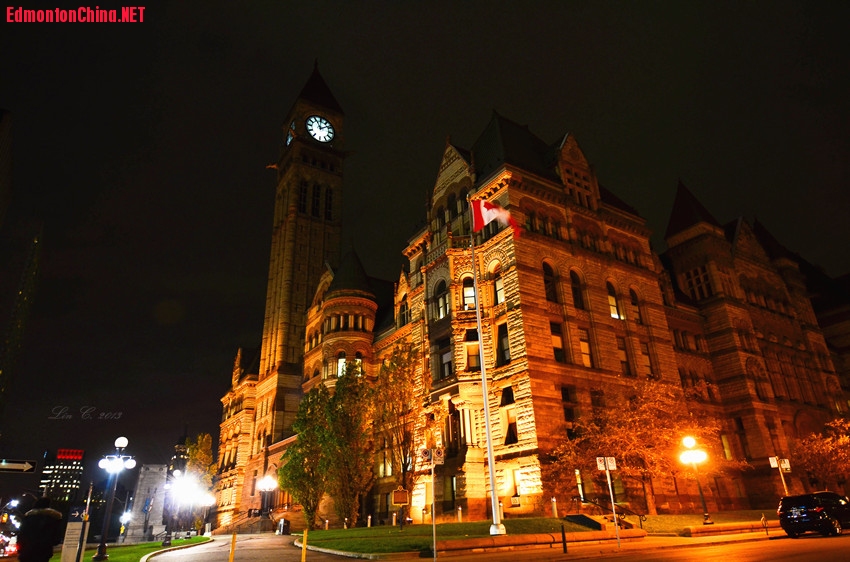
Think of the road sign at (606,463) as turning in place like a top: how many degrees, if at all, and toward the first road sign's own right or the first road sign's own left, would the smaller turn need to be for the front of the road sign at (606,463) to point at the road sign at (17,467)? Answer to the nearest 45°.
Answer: approximately 45° to the first road sign's own right

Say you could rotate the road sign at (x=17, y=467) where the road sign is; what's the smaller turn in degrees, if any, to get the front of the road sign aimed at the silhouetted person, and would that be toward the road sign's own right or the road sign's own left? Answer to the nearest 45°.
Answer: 0° — it already faces them

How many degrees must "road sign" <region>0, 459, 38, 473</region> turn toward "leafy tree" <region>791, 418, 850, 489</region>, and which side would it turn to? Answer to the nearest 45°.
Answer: approximately 90° to its left

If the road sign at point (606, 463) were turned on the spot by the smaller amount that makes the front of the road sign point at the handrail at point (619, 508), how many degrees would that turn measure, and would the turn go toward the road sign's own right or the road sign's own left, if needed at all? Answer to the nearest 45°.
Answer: approximately 180°

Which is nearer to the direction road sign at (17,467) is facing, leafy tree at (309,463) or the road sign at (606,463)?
the road sign

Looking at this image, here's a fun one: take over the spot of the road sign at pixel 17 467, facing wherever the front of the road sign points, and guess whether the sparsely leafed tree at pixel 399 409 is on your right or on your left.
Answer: on your left

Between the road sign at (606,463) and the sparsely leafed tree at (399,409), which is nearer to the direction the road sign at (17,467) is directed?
the road sign

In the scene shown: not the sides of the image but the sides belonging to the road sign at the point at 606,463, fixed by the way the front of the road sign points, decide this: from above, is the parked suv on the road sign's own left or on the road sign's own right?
on the road sign's own left

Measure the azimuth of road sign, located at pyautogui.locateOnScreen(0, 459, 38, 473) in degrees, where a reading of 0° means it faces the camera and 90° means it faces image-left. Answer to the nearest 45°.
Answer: approximately 0°

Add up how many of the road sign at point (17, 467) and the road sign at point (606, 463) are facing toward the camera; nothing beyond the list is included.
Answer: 2

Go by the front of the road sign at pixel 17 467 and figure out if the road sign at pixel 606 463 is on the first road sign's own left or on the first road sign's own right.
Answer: on the first road sign's own left
